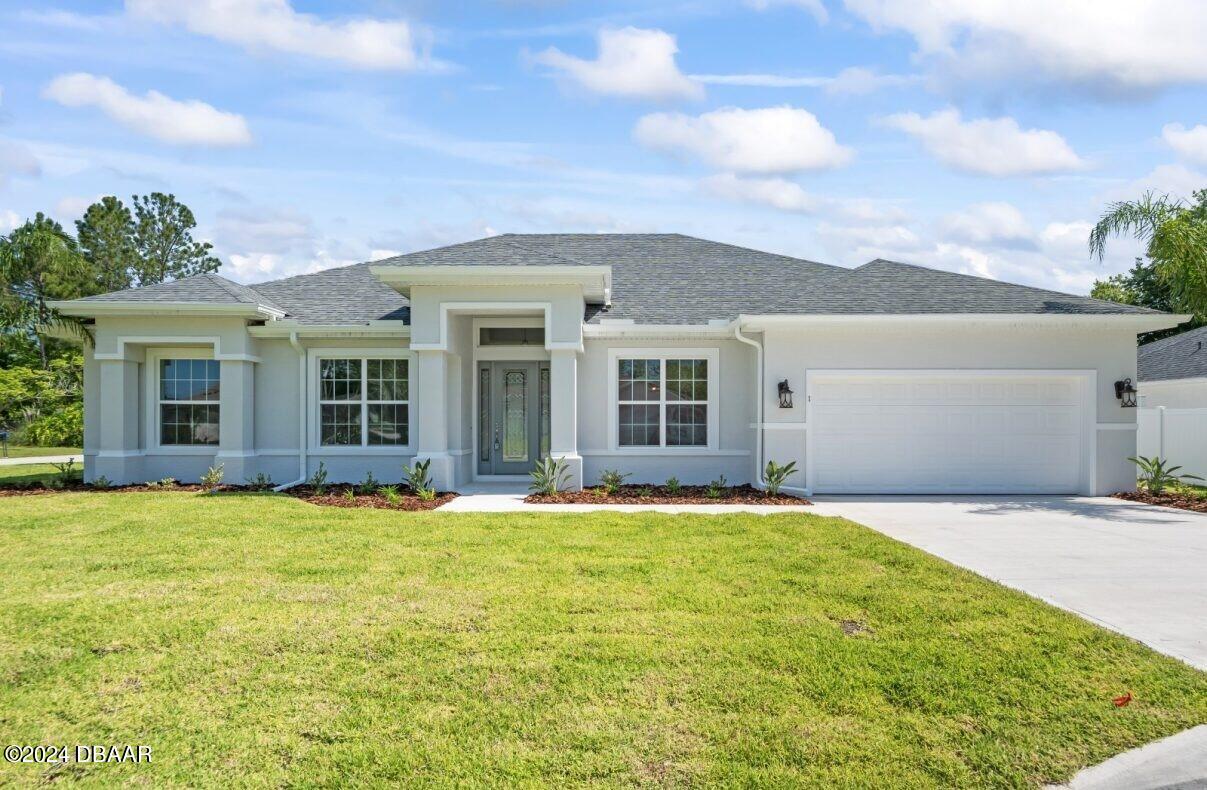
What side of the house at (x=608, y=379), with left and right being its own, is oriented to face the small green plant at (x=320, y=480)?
front

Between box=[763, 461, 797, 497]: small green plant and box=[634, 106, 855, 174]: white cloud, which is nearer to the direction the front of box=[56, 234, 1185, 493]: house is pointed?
the small green plant

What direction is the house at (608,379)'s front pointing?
toward the camera

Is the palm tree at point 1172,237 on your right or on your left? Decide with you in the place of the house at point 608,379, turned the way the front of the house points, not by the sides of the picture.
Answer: on your left

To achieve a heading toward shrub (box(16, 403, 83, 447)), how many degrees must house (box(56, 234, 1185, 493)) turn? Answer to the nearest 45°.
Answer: approximately 135° to its right

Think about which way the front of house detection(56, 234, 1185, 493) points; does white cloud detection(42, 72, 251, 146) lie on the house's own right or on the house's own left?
on the house's own right

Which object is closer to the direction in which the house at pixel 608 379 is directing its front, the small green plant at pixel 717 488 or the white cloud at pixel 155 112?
the small green plant

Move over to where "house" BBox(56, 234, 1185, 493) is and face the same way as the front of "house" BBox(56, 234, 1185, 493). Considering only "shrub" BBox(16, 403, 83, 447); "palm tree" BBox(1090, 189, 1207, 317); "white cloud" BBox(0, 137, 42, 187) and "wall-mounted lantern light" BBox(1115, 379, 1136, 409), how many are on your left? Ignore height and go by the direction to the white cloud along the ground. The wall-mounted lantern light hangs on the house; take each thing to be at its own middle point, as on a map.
2
